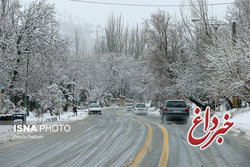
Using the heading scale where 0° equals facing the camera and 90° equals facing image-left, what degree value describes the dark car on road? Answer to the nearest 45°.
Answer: approximately 180°
